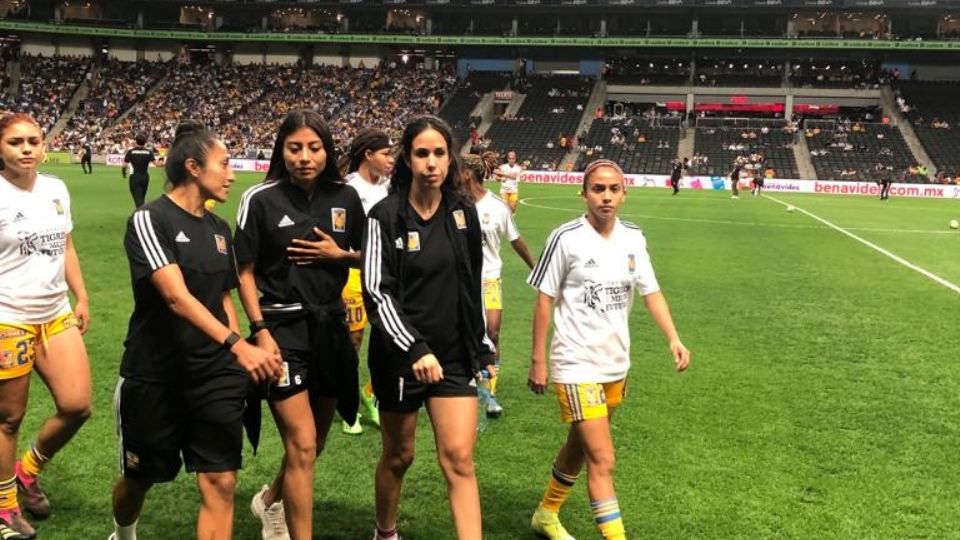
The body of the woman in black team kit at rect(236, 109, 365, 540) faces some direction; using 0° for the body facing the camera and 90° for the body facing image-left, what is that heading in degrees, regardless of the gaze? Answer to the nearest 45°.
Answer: approximately 0°

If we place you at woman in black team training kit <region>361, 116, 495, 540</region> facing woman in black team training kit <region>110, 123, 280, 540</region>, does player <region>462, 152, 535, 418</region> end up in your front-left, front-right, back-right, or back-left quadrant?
back-right

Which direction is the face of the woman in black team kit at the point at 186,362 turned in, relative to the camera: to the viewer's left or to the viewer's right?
to the viewer's right

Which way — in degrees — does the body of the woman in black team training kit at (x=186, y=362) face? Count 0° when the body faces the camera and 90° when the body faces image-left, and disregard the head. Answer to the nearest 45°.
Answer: approximately 315°

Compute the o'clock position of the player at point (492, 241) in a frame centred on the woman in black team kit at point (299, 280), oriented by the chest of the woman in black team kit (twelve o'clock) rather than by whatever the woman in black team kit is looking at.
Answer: The player is roughly at 7 o'clock from the woman in black team kit.

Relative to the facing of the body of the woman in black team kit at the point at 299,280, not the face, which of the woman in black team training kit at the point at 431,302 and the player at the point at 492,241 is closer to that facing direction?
the woman in black team training kit

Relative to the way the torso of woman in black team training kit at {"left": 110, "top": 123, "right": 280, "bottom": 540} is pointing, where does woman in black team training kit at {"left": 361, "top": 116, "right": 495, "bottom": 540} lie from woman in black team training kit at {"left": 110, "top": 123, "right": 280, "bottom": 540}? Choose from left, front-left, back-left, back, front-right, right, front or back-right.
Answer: front-left

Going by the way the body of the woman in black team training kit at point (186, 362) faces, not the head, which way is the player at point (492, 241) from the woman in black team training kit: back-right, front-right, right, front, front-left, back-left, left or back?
left
